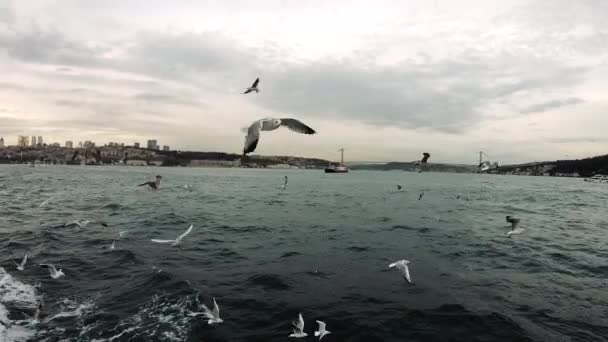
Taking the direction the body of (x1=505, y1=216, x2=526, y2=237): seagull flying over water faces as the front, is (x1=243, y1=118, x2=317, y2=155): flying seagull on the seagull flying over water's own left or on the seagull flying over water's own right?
on the seagull flying over water's own right

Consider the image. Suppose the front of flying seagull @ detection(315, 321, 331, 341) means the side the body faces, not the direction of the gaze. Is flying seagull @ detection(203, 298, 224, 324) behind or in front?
behind
